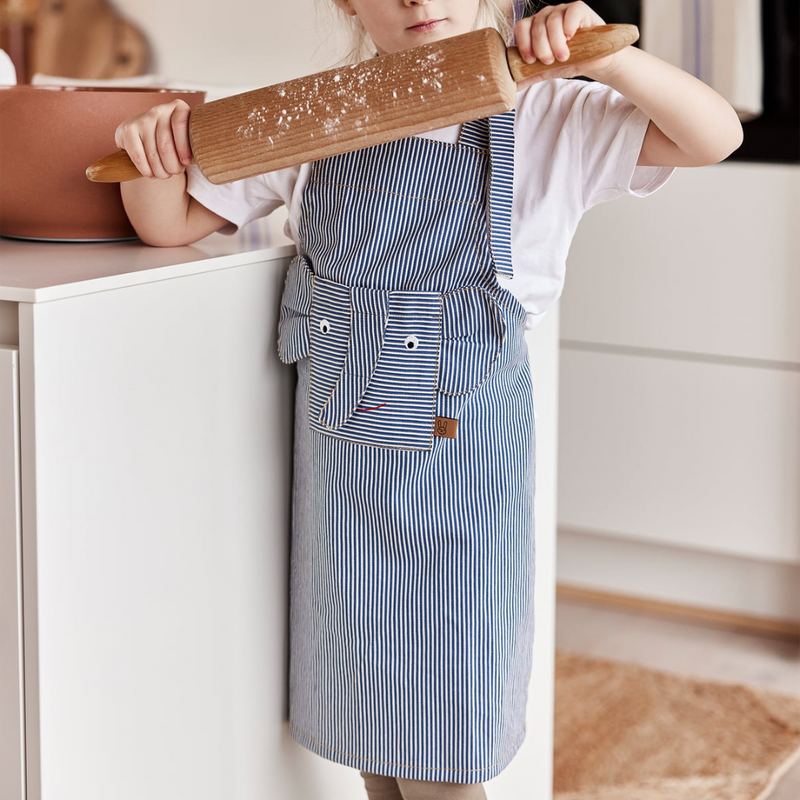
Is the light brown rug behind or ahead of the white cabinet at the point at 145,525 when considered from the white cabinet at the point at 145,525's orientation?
behind

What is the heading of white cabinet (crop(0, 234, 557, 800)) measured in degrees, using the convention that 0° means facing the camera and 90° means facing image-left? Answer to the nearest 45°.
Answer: approximately 45°

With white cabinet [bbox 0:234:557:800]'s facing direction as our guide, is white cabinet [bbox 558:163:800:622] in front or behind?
behind
